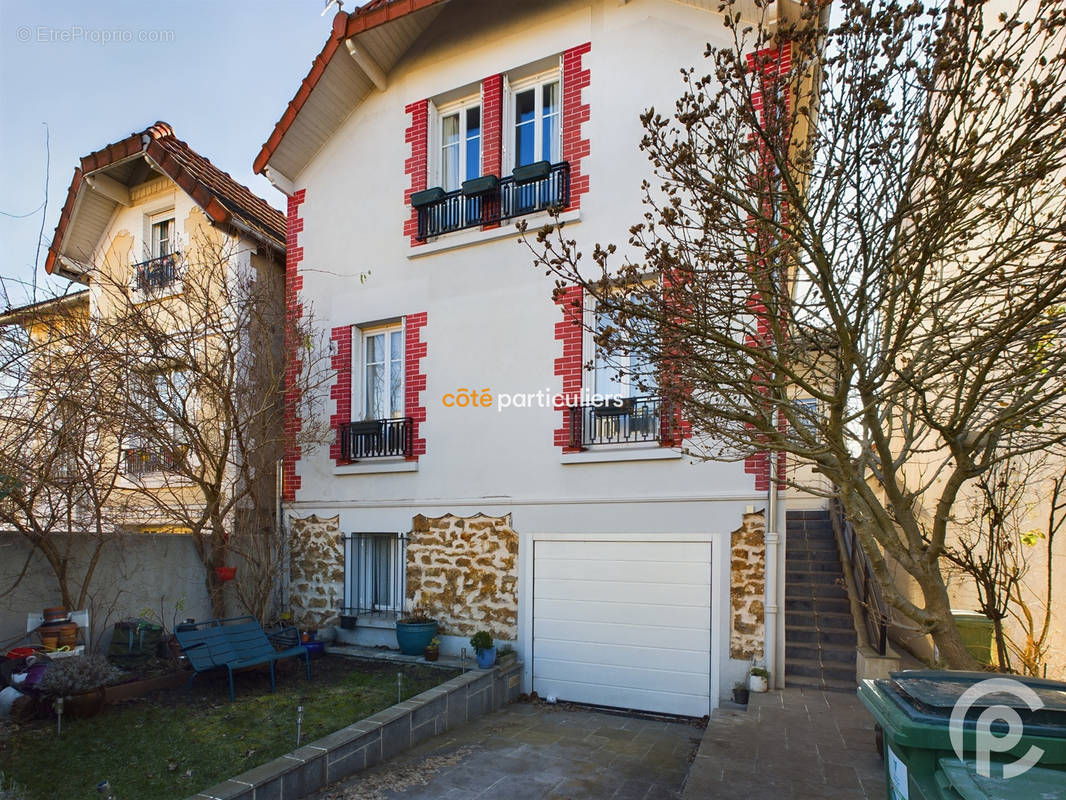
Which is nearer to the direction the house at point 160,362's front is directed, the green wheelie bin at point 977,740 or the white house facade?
the green wheelie bin

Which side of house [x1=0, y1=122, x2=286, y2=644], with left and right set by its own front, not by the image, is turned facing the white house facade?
left

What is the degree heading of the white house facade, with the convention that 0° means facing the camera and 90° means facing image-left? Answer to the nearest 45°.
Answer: approximately 45°

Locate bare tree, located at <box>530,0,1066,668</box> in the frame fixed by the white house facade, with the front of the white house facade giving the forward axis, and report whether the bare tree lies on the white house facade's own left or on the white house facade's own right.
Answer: on the white house facade's own left

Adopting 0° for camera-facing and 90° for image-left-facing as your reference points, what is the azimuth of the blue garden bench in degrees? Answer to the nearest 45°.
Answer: approximately 315°

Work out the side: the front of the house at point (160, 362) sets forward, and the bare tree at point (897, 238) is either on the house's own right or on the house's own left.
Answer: on the house's own left

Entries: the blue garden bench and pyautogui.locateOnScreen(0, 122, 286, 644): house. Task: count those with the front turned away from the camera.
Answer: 0

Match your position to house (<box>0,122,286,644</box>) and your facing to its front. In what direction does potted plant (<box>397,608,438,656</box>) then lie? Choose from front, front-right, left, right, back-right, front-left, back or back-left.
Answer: left

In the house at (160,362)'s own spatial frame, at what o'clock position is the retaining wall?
The retaining wall is roughly at 10 o'clock from the house.

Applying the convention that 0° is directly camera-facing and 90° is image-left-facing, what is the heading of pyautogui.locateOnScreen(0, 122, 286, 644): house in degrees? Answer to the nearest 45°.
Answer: approximately 45°

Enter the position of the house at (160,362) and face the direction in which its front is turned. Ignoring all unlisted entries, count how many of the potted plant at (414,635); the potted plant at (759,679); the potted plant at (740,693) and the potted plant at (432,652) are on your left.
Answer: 4
